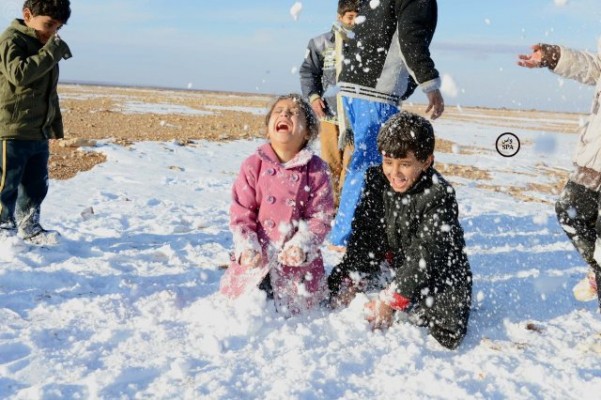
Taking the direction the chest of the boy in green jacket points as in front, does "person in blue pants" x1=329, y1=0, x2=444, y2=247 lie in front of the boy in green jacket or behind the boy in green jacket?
in front

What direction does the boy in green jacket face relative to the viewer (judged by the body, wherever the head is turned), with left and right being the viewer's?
facing the viewer and to the right of the viewer

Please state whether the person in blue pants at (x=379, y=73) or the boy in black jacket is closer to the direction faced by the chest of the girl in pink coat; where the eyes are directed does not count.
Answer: the boy in black jacket

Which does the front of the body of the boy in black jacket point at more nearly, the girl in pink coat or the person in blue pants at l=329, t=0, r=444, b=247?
the girl in pink coat

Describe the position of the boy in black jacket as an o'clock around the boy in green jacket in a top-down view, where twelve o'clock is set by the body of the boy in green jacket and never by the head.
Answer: The boy in black jacket is roughly at 12 o'clock from the boy in green jacket.

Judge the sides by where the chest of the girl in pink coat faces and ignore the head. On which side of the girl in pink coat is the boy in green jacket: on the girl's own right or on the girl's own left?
on the girl's own right

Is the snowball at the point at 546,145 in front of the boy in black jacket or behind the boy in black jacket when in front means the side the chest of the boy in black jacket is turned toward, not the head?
behind

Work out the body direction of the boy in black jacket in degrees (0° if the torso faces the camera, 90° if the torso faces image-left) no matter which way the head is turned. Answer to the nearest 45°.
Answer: approximately 45°

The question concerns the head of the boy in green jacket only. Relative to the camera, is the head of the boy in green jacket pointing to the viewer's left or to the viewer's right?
to the viewer's right

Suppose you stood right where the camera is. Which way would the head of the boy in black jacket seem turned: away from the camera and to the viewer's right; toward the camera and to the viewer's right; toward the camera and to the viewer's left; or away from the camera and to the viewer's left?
toward the camera and to the viewer's left

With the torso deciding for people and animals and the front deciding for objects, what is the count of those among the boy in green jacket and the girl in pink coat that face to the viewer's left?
0
